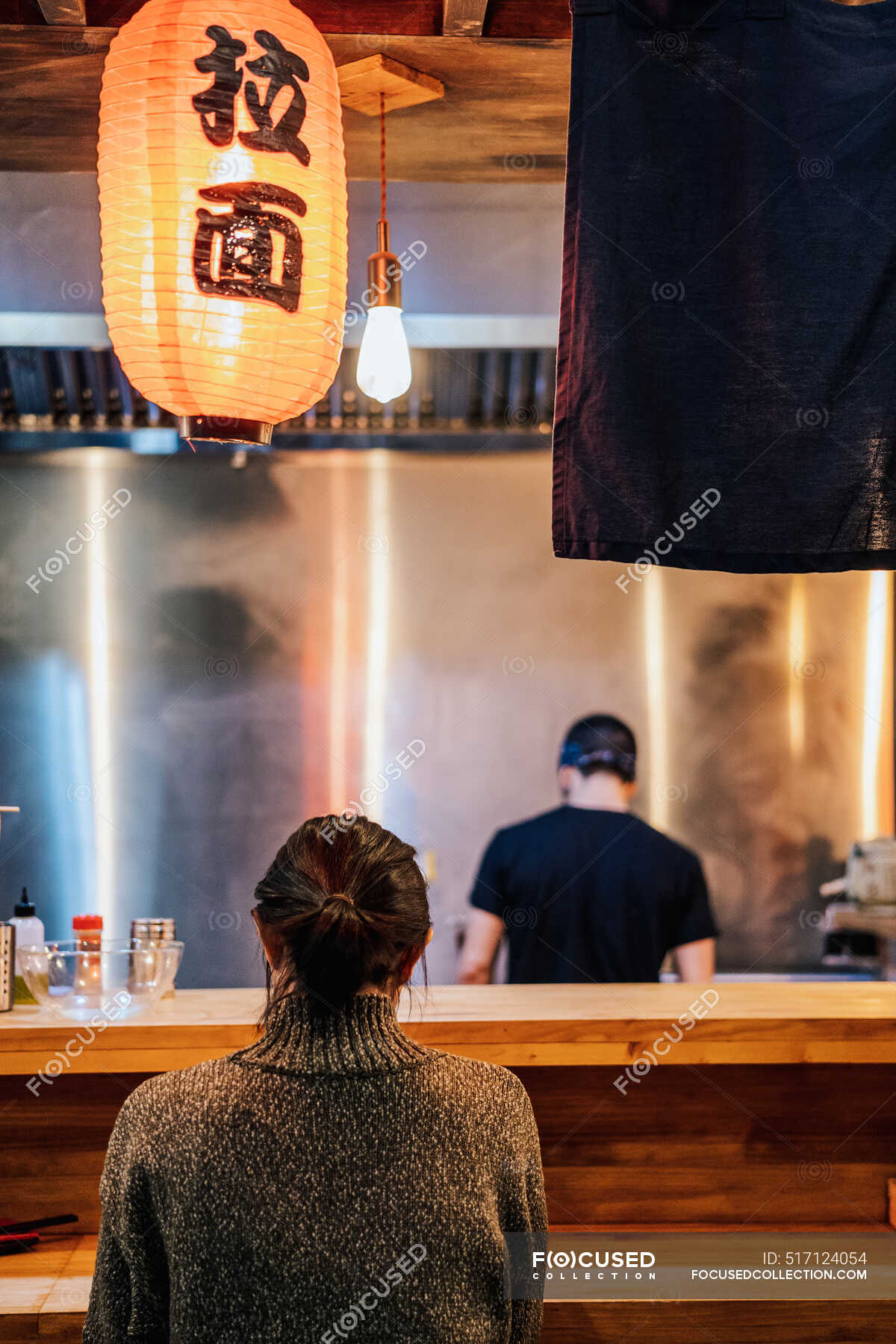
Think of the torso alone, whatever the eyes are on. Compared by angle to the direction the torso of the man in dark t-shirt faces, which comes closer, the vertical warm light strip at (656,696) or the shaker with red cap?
the vertical warm light strip

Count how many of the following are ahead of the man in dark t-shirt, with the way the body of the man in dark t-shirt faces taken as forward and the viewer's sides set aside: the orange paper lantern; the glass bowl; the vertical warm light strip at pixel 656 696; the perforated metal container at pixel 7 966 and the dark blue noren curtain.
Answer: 1

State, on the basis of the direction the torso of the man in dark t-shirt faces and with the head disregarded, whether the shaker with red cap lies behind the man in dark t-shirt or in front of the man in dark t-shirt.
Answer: behind

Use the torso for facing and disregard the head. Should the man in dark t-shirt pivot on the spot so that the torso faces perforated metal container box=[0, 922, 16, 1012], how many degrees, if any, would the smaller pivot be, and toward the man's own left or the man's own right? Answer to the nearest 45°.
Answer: approximately 135° to the man's own left

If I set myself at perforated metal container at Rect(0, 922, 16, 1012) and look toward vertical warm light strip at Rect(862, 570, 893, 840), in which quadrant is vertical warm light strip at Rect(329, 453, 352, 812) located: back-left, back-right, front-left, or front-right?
front-left

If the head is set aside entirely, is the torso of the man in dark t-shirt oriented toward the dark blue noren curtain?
no

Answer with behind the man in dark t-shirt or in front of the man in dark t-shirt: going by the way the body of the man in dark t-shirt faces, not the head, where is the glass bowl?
behind

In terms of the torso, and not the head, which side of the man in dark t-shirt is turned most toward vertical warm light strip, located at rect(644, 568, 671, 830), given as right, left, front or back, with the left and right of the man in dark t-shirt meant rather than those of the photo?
front

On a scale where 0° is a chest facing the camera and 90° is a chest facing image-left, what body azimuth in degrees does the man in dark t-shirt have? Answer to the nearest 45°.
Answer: approximately 180°

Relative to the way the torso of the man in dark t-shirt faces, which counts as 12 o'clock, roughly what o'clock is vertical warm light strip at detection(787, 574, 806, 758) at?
The vertical warm light strip is roughly at 1 o'clock from the man in dark t-shirt.

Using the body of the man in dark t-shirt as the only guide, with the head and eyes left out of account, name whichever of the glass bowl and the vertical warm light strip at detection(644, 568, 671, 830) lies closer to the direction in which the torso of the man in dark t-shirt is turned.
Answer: the vertical warm light strip

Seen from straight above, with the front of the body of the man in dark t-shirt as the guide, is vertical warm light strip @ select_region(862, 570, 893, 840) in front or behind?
in front

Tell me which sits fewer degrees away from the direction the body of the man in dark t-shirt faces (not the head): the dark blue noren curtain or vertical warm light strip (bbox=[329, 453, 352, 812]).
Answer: the vertical warm light strip
